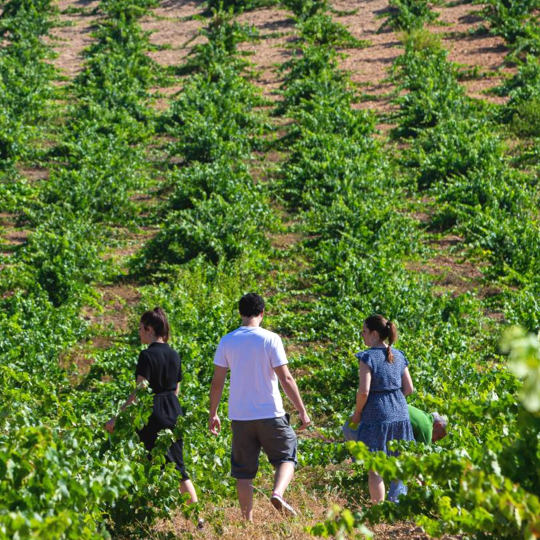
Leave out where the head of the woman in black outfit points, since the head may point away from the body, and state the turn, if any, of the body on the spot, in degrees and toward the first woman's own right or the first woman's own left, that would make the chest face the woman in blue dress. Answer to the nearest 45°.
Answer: approximately 135° to the first woman's own right

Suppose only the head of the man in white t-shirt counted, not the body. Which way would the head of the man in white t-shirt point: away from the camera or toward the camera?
away from the camera

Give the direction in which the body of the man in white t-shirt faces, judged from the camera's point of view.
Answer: away from the camera

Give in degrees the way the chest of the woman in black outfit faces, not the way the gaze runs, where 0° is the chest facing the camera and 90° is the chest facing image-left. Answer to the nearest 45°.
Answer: approximately 135°

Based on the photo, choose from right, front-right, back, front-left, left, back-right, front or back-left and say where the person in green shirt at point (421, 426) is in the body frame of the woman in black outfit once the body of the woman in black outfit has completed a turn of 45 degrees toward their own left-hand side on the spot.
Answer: back

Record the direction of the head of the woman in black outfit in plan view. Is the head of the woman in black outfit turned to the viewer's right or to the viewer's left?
to the viewer's left
